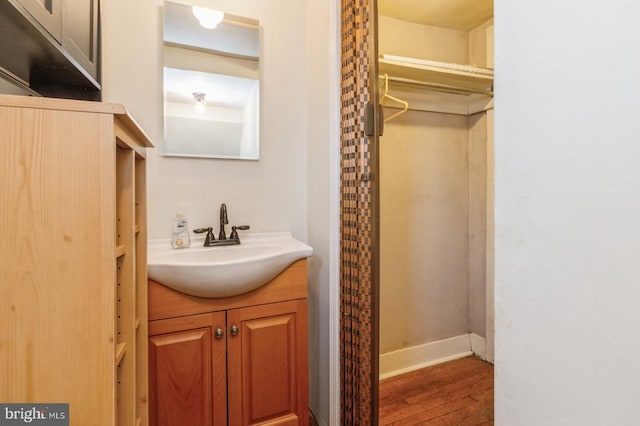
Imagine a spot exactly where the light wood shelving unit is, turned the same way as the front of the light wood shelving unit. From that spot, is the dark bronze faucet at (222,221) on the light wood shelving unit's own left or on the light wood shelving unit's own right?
on the light wood shelving unit's own left

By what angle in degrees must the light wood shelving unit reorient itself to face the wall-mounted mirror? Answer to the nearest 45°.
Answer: approximately 45° to its left

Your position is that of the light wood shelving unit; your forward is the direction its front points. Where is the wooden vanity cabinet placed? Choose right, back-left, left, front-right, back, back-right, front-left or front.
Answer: front-left

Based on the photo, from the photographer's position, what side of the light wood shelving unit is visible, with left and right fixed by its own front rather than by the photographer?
right
